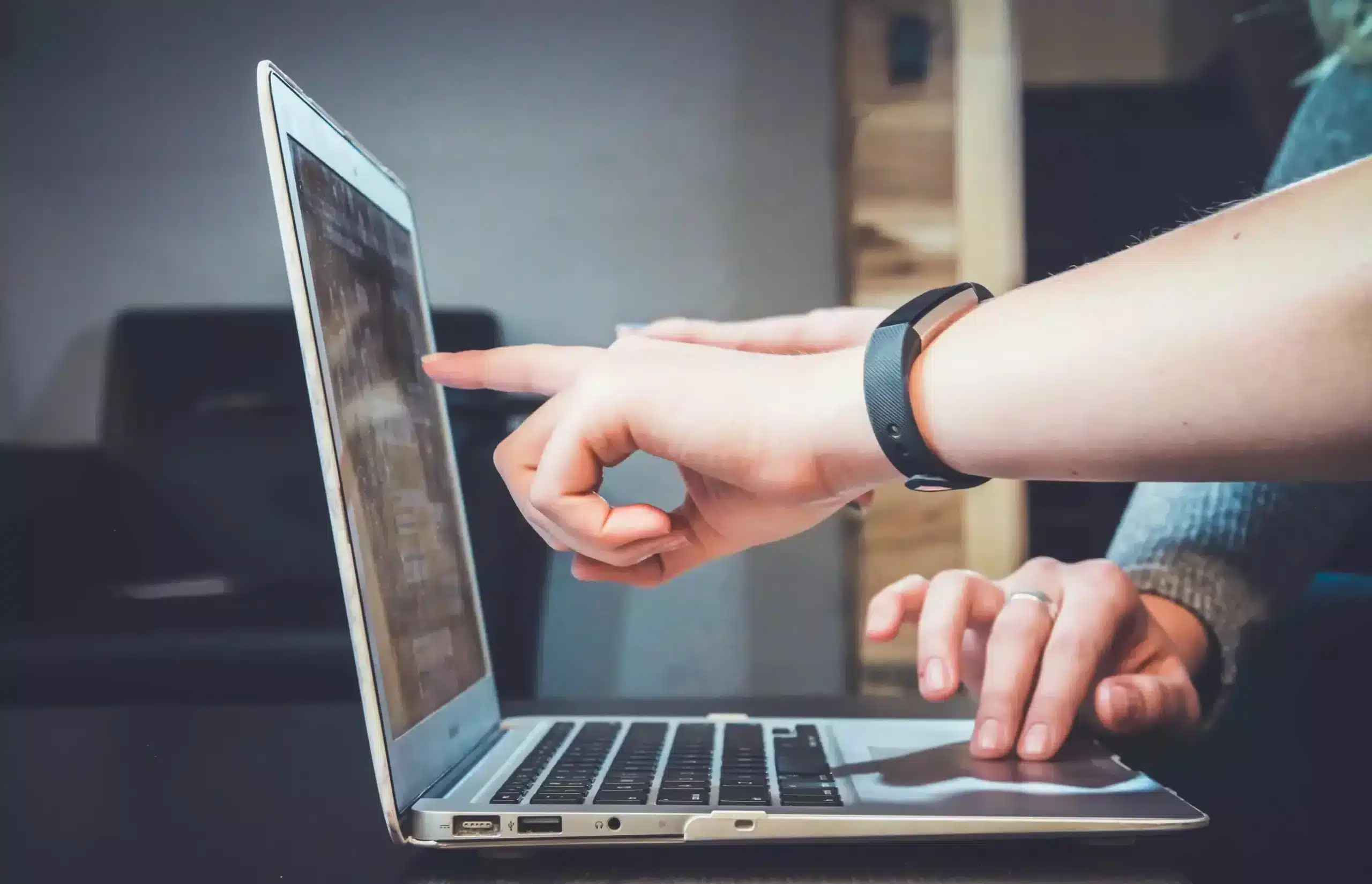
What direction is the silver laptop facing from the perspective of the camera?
to the viewer's right

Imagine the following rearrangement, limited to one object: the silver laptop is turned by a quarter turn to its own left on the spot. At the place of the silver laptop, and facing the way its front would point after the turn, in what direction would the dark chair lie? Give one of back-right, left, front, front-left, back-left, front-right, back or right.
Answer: front-left
